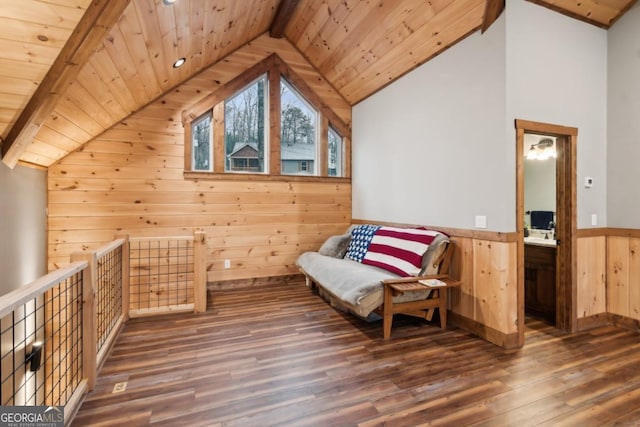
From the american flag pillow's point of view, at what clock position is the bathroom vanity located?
The bathroom vanity is roughly at 7 o'clock from the american flag pillow.

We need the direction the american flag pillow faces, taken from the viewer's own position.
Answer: facing the viewer and to the left of the viewer

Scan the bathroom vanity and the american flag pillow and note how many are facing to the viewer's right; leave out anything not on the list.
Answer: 0

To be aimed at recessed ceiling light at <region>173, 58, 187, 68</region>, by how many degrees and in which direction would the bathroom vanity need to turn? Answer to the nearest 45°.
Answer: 0° — it already faces it

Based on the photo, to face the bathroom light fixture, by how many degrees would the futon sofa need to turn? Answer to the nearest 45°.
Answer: approximately 180°

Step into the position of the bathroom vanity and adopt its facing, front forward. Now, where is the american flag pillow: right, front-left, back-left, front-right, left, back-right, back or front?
front

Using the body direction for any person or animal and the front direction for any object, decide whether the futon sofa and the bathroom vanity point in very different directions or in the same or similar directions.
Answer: same or similar directions

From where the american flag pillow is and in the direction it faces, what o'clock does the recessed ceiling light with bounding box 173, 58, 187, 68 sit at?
The recessed ceiling light is roughly at 1 o'clock from the american flag pillow.

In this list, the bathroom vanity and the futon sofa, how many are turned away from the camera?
0
